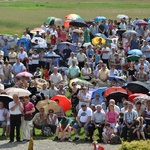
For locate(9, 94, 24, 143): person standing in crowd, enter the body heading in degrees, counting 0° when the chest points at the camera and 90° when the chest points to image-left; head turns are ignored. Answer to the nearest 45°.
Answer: approximately 0°

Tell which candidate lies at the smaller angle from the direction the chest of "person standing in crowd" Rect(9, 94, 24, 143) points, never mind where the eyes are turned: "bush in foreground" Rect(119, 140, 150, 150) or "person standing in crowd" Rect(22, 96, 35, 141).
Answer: the bush in foreground

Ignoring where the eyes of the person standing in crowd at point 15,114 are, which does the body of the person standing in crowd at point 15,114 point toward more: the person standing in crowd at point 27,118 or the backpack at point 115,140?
the backpack

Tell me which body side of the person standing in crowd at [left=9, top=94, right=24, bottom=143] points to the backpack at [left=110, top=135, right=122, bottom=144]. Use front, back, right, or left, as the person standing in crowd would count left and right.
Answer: left

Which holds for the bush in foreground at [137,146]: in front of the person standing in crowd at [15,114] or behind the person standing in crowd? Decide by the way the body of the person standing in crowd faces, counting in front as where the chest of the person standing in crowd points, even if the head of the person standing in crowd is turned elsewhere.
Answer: in front

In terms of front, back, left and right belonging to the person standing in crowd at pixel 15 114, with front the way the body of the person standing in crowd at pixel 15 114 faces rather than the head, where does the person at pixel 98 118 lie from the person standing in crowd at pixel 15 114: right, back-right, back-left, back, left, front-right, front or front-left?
left

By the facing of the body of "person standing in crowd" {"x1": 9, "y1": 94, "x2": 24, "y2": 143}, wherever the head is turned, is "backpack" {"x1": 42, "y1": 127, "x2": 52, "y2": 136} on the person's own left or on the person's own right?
on the person's own left
